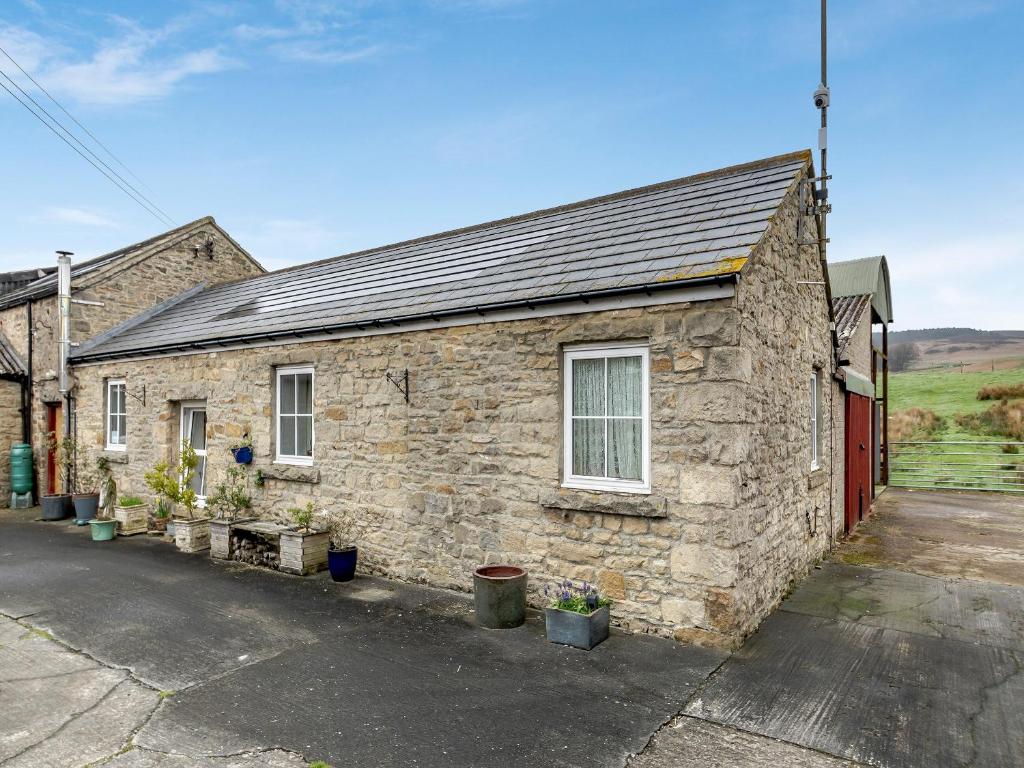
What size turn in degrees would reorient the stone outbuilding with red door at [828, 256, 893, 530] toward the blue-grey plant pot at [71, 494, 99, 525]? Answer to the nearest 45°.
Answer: approximately 90° to its right

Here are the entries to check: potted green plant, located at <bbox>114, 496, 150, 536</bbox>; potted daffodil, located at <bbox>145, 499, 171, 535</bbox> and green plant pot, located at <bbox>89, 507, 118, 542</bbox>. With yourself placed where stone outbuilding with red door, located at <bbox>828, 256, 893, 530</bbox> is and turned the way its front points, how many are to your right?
3

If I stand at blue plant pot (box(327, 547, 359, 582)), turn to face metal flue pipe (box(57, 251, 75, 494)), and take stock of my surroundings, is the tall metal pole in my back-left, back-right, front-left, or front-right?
back-right

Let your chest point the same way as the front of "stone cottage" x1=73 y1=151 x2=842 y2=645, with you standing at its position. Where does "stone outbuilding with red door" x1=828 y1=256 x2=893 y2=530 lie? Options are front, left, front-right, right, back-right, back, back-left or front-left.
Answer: back

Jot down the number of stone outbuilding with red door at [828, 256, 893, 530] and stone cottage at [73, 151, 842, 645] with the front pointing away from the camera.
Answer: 0

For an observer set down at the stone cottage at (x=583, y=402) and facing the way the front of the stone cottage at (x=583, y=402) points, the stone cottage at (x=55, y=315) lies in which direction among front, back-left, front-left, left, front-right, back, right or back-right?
right

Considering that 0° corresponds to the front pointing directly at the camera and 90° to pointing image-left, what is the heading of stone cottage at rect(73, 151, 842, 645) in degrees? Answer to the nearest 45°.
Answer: approximately 45°

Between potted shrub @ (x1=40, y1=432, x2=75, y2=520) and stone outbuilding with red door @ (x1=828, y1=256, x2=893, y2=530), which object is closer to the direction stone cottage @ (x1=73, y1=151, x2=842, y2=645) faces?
the potted shrub

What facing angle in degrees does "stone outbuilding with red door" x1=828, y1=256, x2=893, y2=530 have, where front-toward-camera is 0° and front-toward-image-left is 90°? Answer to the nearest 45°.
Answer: approximately 315°

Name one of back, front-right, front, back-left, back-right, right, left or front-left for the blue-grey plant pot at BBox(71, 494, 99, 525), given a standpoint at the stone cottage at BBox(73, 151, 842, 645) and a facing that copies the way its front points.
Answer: right
